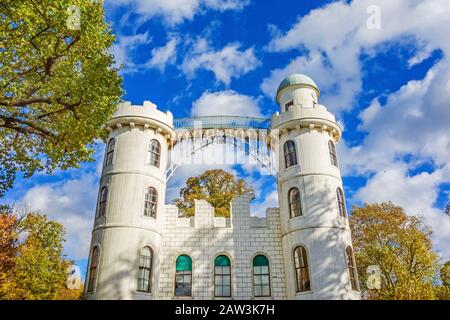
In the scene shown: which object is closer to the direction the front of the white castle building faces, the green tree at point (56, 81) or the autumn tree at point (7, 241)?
the green tree

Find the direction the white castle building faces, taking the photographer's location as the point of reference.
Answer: facing the viewer

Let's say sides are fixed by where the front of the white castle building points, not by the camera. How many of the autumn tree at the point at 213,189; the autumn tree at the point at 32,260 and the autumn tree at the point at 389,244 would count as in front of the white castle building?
0

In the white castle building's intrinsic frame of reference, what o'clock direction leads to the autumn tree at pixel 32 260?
The autumn tree is roughly at 4 o'clock from the white castle building.

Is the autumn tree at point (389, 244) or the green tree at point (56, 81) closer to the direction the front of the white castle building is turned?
the green tree

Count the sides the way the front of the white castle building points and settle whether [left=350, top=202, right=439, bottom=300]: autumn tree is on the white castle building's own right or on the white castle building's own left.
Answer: on the white castle building's own left

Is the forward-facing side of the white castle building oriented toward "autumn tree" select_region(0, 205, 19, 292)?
no

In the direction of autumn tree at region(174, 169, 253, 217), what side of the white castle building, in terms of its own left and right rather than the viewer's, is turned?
back

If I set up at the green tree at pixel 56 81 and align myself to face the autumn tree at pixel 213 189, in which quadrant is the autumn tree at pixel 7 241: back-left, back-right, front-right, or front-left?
front-left

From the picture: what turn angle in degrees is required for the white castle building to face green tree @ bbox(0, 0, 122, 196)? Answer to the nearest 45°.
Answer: approximately 45° to its right
